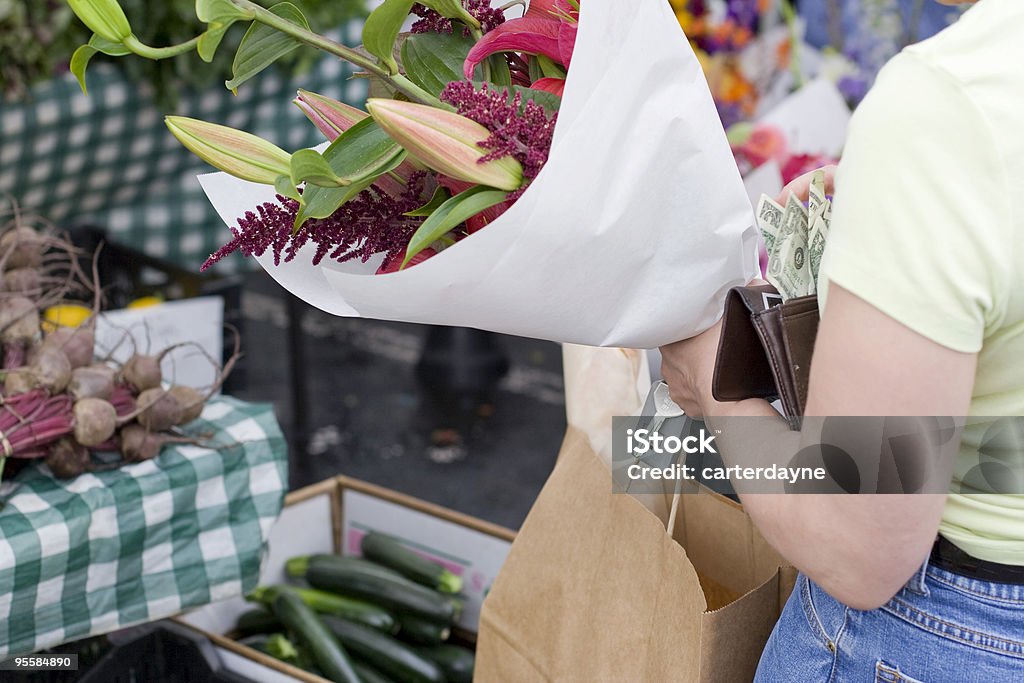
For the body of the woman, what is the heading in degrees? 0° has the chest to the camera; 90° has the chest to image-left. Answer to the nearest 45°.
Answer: approximately 135°

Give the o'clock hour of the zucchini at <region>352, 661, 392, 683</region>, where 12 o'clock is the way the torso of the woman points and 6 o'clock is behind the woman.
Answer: The zucchini is roughly at 12 o'clock from the woman.

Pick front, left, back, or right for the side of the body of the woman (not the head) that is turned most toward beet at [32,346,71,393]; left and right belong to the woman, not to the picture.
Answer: front

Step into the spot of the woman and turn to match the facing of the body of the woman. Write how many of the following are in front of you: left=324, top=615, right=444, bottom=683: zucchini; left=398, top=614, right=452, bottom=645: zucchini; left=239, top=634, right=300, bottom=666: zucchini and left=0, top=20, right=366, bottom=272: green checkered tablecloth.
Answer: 4

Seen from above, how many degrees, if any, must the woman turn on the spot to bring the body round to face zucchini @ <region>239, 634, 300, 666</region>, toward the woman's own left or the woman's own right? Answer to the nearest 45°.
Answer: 0° — they already face it

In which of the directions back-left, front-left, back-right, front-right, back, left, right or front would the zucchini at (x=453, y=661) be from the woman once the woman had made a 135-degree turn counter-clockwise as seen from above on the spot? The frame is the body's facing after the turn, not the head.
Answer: back-right

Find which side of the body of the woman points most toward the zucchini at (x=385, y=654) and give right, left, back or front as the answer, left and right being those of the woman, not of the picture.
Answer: front

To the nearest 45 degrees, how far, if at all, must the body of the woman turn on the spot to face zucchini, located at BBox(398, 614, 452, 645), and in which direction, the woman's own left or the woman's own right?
0° — they already face it

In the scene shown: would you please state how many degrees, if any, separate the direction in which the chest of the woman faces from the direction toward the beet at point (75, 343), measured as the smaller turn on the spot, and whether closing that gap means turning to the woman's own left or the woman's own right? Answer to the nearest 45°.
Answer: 0° — they already face it

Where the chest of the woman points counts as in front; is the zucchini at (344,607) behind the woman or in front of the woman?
in front
